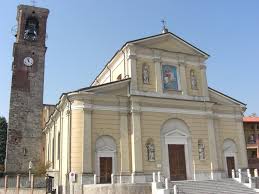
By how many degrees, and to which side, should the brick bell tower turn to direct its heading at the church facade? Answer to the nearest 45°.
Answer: approximately 45° to its left

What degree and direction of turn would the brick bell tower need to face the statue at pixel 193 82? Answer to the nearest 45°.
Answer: approximately 45° to its left

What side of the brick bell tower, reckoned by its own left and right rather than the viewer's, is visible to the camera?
front

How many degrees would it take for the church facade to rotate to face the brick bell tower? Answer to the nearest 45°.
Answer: approximately 135° to its right

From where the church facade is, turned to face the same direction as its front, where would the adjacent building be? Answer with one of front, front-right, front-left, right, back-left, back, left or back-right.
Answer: left

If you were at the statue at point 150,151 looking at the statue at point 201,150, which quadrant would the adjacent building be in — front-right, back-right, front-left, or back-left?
front-left

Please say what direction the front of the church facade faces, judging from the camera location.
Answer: facing the viewer and to the right of the viewer

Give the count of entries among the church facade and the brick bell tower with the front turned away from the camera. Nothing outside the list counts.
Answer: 0

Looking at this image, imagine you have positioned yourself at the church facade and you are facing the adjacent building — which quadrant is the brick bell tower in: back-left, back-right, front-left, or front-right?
back-left
